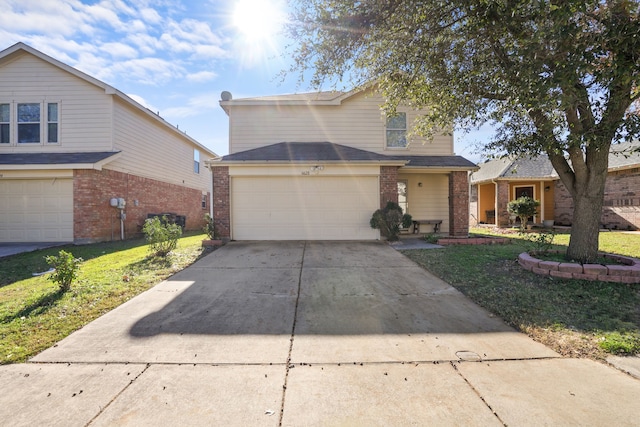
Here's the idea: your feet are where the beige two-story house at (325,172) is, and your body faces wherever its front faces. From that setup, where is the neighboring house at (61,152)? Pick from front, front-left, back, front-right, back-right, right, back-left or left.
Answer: right

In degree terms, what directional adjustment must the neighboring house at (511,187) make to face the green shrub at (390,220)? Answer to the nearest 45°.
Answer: approximately 45° to its right

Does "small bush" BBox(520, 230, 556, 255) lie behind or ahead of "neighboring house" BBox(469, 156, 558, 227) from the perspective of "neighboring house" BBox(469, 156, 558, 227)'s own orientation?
ahead

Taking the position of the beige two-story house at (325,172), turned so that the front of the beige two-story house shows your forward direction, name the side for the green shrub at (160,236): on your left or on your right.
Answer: on your right

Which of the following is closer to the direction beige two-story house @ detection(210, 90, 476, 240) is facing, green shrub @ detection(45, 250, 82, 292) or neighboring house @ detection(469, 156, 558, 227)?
the green shrub

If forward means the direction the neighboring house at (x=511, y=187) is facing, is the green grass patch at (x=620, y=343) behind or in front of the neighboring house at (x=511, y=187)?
in front

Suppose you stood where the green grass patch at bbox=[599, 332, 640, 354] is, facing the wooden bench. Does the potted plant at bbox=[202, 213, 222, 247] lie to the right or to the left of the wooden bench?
left

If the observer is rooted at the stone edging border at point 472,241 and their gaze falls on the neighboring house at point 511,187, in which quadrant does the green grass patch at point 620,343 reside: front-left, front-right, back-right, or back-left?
back-right

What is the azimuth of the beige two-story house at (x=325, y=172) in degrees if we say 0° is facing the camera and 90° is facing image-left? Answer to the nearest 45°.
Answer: approximately 0°

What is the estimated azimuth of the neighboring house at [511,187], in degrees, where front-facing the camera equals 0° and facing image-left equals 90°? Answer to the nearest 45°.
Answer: approximately 315°

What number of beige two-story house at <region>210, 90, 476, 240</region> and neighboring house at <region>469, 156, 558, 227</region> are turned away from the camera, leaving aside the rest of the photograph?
0

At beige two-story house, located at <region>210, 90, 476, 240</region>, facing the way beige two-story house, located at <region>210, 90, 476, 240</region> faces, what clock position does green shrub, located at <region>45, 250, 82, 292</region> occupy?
The green shrub is roughly at 1 o'clock from the beige two-story house.

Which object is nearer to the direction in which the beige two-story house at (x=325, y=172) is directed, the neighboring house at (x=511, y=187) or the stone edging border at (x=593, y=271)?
the stone edging border
